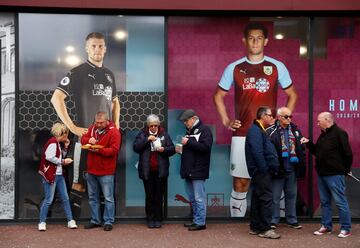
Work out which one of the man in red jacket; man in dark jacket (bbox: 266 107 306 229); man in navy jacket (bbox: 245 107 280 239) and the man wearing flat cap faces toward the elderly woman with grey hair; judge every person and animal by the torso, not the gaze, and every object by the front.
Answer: the man wearing flat cap

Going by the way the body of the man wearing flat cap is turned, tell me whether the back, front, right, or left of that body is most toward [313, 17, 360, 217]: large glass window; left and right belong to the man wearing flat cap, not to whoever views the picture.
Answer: back

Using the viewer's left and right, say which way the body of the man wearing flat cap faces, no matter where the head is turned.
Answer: facing to the left of the viewer

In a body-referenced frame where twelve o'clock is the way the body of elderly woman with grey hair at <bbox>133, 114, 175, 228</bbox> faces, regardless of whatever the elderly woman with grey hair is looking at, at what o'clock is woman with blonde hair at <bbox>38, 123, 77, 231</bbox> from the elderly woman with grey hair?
The woman with blonde hair is roughly at 3 o'clock from the elderly woman with grey hair.

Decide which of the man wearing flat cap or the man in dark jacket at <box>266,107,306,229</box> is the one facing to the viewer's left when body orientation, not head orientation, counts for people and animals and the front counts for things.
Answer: the man wearing flat cap

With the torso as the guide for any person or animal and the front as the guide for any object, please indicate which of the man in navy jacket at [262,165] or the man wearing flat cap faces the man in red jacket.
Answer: the man wearing flat cap

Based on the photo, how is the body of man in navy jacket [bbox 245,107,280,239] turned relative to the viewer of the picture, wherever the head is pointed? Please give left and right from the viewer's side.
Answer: facing to the right of the viewer

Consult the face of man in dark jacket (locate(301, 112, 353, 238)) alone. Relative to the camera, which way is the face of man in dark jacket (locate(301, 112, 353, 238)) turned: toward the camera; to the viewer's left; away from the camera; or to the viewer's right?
to the viewer's left

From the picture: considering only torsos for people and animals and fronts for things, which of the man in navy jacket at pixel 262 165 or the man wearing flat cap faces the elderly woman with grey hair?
the man wearing flat cap

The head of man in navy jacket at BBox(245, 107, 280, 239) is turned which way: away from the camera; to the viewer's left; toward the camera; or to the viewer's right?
to the viewer's right
